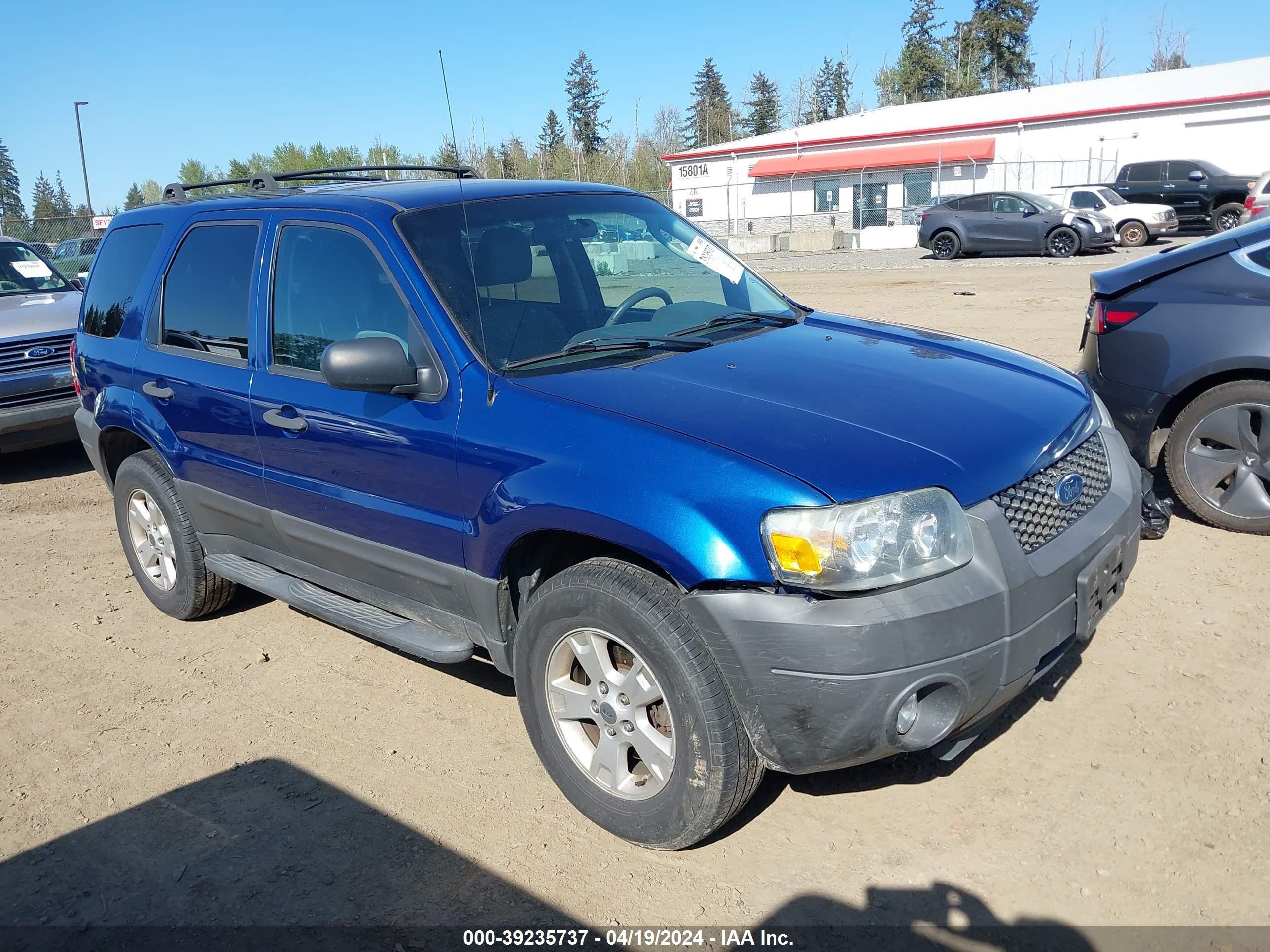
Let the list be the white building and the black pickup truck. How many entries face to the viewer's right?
1

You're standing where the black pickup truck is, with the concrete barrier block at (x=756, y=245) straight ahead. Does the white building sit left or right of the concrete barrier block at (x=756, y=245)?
right

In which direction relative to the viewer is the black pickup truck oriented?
to the viewer's right

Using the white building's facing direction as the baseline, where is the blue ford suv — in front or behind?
in front

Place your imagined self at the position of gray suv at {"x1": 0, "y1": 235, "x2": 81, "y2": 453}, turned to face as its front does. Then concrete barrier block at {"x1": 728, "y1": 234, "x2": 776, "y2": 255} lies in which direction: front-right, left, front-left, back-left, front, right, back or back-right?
left

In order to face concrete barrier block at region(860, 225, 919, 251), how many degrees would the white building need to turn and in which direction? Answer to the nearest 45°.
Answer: approximately 45° to its left

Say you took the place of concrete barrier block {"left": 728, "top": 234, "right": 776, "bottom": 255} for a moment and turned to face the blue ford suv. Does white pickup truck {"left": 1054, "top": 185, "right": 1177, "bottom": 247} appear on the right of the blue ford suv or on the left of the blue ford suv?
left

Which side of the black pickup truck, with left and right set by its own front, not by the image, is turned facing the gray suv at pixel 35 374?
right

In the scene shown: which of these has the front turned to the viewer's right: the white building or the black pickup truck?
the black pickup truck

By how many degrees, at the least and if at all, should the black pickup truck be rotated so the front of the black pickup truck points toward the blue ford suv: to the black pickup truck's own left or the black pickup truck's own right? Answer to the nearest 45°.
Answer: approximately 90° to the black pickup truck's own right

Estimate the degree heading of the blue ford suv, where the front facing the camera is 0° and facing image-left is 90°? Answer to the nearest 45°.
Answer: approximately 315°

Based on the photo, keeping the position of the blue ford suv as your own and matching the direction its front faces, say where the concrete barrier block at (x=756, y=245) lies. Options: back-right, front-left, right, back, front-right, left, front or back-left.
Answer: back-left
